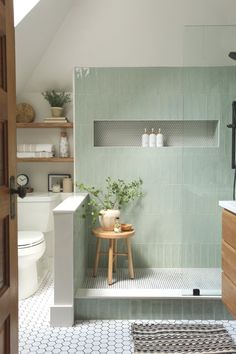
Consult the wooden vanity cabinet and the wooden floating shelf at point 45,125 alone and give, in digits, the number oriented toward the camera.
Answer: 1

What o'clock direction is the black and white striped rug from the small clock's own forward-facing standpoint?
The black and white striped rug is roughly at 11 o'clock from the small clock.

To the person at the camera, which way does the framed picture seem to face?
facing the viewer

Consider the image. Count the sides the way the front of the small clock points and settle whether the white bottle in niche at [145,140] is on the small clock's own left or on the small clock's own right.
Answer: on the small clock's own left

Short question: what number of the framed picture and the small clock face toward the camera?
2

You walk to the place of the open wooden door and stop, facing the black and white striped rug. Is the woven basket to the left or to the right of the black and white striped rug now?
left

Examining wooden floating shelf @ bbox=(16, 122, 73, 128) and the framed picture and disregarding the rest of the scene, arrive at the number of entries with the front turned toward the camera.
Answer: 2

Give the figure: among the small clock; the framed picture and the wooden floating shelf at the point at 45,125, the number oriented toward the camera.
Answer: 3

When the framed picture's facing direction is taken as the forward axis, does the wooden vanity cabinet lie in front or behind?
in front

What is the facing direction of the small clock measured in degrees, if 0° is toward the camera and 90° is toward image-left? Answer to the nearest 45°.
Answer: approximately 0°

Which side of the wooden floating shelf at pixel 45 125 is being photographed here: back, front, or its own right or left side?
front

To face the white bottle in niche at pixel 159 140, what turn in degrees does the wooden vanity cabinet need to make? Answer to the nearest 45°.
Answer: approximately 45° to its right

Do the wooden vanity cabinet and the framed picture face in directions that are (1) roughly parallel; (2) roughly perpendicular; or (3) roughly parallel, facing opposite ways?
roughly perpendicular
